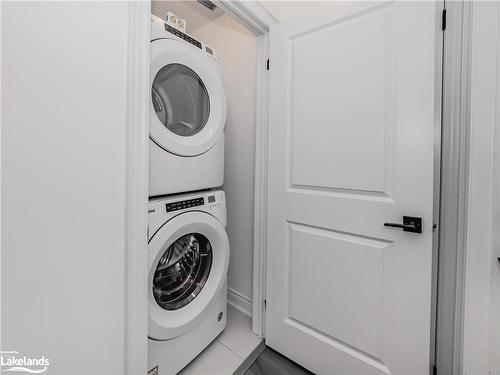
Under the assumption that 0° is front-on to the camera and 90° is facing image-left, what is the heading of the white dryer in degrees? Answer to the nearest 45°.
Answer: approximately 315°

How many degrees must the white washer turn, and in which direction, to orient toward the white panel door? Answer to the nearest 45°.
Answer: approximately 45° to its left

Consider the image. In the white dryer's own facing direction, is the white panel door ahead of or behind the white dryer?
ahead

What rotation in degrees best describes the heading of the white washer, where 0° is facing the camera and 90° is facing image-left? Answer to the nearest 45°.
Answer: approximately 315°
